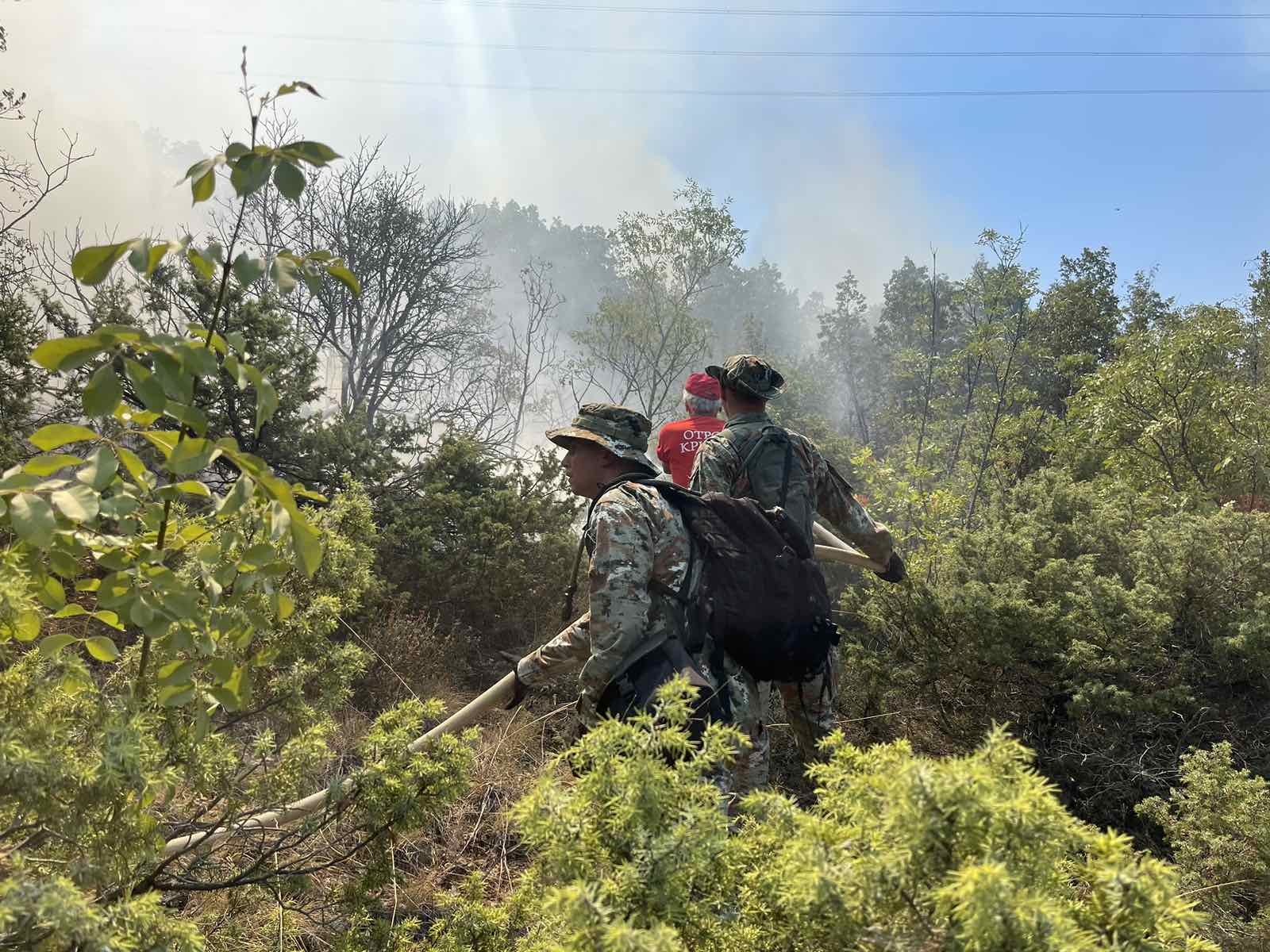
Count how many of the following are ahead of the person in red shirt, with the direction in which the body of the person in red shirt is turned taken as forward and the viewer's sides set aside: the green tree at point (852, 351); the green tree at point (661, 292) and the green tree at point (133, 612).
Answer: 2

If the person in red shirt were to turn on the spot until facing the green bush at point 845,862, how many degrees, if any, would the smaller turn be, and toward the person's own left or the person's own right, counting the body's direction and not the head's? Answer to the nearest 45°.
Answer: approximately 180°

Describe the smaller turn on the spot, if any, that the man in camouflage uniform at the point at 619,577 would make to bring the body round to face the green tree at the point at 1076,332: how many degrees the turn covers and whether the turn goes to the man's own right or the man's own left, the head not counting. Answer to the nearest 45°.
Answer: approximately 135° to the man's own right

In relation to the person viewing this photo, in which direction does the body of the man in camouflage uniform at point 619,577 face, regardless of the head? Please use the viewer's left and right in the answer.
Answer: facing to the left of the viewer

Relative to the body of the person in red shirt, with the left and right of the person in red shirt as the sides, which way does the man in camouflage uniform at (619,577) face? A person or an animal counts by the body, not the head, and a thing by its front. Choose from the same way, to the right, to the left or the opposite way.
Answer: to the left

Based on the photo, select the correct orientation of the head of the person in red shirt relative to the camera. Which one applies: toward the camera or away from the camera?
away from the camera

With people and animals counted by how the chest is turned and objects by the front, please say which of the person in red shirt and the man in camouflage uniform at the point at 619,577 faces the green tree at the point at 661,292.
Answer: the person in red shirt

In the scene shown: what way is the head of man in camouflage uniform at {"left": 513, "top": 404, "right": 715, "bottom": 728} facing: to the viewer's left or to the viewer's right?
to the viewer's left

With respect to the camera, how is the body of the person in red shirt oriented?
away from the camera
